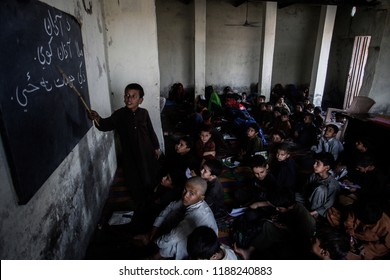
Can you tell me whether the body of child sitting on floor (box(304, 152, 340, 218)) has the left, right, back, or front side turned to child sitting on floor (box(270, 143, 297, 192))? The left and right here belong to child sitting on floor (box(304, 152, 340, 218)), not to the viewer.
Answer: right

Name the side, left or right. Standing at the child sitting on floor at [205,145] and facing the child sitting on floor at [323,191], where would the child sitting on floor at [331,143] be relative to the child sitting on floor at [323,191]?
left

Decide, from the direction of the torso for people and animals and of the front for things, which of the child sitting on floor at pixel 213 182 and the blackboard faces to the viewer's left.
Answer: the child sitting on floor

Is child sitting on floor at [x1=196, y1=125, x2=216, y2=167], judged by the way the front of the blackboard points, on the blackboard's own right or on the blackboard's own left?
on the blackboard's own left

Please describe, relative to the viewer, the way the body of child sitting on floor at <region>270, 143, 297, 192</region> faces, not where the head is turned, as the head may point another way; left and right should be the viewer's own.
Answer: facing the viewer and to the left of the viewer

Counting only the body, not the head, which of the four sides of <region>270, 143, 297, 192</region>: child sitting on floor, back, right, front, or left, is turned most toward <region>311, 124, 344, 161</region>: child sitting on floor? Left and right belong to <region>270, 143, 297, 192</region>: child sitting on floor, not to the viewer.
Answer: back

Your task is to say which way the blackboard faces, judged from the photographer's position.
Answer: facing the viewer and to the right of the viewer

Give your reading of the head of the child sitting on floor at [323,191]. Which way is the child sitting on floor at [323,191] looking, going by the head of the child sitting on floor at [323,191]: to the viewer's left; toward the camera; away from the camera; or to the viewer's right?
to the viewer's left

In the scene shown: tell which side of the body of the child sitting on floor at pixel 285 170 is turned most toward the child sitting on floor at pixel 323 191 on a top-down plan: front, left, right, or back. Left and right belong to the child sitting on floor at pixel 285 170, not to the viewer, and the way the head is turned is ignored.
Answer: left

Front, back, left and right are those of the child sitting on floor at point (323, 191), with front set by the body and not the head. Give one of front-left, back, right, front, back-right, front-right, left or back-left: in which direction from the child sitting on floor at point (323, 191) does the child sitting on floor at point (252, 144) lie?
right

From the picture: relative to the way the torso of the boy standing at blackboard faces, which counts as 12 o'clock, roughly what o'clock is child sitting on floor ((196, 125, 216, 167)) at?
The child sitting on floor is roughly at 8 o'clock from the boy standing at blackboard.

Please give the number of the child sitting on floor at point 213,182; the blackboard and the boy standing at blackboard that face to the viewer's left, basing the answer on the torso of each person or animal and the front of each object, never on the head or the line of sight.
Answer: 1
